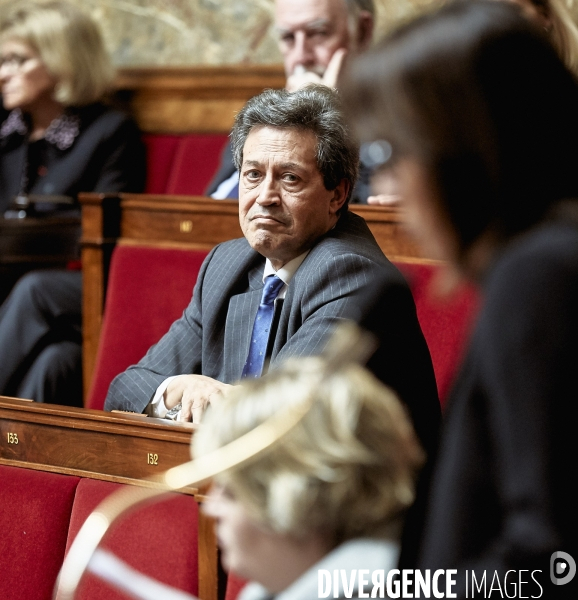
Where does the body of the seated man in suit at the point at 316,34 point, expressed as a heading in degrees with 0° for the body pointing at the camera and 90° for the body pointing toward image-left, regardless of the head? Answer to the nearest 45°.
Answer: approximately 45°

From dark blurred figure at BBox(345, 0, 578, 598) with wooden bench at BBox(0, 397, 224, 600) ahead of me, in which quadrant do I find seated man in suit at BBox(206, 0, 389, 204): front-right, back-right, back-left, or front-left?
front-right

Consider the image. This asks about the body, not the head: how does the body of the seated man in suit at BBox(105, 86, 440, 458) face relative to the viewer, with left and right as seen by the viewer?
facing the viewer and to the left of the viewer

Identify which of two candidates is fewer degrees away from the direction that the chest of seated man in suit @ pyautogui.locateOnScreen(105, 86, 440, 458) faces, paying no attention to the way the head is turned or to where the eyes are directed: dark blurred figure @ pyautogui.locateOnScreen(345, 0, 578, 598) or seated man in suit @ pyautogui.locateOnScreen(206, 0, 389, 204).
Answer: the dark blurred figure

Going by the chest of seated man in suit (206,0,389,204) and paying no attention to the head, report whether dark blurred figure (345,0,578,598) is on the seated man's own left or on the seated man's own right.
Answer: on the seated man's own left

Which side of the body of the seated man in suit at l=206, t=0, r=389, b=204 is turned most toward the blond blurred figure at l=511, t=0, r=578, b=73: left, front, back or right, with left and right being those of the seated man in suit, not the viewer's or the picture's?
left

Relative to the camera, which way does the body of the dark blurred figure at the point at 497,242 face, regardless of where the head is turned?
to the viewer's left

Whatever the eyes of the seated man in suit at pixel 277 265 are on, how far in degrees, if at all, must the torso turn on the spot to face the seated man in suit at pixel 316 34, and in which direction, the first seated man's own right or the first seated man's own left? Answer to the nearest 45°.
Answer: approximately 135° to the first seated man's own right

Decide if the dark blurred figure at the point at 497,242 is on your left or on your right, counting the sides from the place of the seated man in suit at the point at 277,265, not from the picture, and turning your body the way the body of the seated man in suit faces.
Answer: on your left

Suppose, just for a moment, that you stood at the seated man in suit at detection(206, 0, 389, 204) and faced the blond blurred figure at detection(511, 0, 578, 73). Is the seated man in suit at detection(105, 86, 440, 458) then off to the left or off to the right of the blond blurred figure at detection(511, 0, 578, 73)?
right

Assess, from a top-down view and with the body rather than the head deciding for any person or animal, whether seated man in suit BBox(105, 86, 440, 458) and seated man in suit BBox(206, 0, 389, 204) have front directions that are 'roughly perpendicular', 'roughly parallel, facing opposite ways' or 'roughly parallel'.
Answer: roughly parallel

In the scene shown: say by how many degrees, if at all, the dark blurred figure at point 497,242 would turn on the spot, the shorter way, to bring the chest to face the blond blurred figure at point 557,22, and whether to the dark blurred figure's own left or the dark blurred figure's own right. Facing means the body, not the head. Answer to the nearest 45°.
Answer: approximately 90° to the dark blurred figure's own right

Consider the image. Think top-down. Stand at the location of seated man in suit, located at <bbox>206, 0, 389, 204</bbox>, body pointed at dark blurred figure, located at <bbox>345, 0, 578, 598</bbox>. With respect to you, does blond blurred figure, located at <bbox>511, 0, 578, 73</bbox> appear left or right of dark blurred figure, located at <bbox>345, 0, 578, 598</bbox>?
left

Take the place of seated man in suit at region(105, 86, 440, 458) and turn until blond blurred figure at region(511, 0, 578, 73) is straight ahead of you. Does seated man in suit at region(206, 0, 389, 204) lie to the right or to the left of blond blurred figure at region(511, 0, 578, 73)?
left

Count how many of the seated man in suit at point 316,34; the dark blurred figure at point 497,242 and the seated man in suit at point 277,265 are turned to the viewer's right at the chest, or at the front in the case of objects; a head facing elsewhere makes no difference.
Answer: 0
